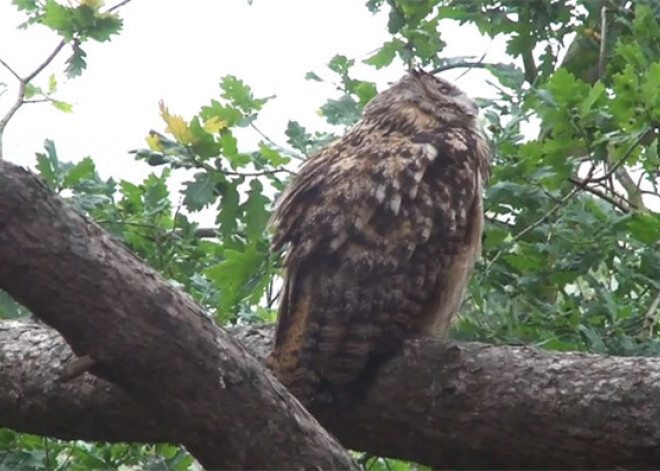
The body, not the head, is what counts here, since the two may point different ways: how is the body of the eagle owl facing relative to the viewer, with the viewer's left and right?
facing away from the viewer and to the right of the viewer

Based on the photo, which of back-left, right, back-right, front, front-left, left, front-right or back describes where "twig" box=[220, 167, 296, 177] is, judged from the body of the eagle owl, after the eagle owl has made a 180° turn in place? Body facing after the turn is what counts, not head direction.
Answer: right

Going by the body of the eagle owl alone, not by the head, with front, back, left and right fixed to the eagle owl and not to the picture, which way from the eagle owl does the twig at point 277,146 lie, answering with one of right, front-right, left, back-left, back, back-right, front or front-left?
left

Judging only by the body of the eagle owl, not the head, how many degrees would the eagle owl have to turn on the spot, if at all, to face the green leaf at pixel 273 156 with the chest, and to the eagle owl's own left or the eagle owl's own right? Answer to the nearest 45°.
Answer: approximately 90° to the eagle owl's own left
